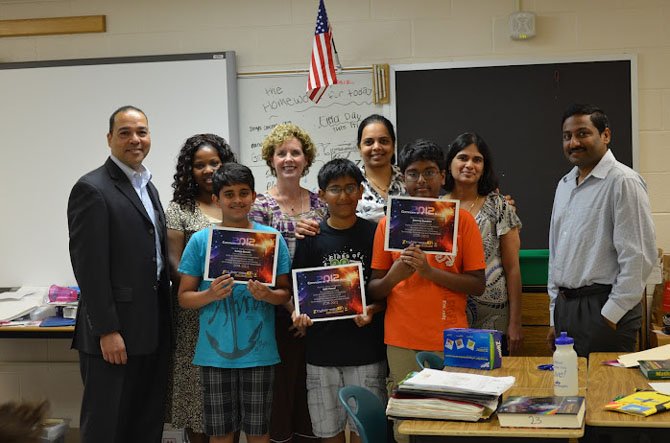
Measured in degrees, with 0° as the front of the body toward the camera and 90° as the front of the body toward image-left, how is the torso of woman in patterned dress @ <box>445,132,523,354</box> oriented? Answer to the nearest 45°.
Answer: approximately 45°
